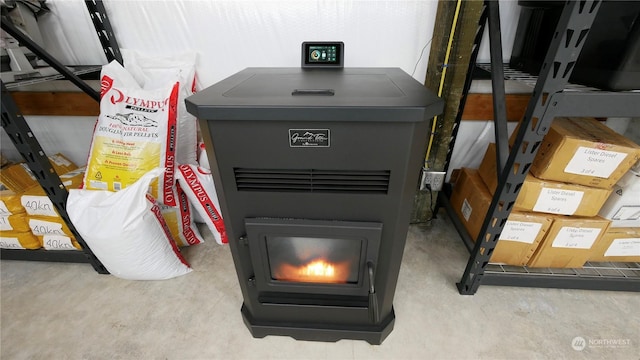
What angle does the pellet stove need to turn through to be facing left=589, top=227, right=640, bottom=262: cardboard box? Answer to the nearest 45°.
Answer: approximately 90° to its left

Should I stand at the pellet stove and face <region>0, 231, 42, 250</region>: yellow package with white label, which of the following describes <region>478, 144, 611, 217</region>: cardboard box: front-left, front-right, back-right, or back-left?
back-right

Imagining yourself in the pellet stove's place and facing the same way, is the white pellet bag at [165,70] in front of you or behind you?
behind

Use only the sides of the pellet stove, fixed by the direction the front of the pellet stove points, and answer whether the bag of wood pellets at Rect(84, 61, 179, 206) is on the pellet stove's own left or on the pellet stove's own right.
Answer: on the pellet stove's own right

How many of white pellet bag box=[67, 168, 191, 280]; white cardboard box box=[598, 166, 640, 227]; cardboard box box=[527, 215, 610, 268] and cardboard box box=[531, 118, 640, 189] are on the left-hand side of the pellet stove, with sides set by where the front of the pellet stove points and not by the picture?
3

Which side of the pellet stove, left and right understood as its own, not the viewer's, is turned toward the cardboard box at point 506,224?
left

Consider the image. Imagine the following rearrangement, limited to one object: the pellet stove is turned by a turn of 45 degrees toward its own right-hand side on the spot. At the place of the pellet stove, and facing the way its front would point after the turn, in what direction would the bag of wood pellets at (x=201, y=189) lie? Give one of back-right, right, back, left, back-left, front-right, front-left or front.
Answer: right

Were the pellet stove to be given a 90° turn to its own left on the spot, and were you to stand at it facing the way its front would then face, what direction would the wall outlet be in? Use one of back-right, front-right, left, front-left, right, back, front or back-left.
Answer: front-left

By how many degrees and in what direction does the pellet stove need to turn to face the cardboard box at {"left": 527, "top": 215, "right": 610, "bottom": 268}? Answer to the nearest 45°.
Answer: approximately 90° to its left

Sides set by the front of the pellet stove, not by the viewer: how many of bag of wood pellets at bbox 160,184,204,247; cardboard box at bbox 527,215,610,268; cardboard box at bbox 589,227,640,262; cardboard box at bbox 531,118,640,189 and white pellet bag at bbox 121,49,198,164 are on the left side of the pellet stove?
3

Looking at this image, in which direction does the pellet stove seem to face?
toward the camera

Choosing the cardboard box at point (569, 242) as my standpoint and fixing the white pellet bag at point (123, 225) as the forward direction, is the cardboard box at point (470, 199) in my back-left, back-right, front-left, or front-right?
front-right

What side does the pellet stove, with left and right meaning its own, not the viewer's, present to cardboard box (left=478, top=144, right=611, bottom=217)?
left

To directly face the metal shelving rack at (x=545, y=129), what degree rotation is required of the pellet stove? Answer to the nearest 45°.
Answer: approximately 90° to its left

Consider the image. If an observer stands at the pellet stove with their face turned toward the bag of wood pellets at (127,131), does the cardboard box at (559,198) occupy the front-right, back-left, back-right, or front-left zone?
back-right
